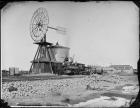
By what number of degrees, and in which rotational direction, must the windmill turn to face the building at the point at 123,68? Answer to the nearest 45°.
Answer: approximately 135° to its left

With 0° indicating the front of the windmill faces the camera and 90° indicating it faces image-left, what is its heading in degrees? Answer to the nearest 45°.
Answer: approximately 45°
